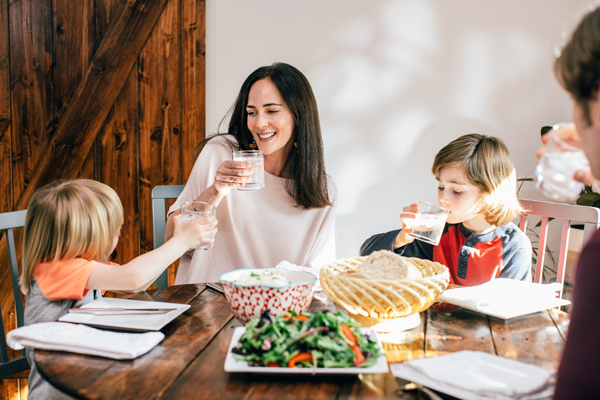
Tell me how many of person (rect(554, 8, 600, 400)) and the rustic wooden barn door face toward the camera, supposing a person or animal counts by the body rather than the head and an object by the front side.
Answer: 1

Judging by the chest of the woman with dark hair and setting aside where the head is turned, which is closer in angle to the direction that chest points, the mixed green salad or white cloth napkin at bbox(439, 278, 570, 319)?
the mixed green salad

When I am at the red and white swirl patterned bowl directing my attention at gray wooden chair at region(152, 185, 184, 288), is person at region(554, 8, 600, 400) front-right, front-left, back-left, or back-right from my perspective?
back-right

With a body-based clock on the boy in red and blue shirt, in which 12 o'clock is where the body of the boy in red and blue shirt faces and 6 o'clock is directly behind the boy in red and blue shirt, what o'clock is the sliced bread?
The sliced bread is roughly at 11 o'clock from the boy in red and blue shirt.

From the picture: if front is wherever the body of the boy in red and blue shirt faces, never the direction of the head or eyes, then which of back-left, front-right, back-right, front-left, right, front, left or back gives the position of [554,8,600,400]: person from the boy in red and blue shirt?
front-left

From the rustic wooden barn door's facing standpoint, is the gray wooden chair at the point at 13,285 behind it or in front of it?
in front

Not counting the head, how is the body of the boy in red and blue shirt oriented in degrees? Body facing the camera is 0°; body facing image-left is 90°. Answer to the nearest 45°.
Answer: approximately 45°

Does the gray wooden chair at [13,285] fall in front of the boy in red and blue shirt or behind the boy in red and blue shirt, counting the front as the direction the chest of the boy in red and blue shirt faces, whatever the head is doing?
in front

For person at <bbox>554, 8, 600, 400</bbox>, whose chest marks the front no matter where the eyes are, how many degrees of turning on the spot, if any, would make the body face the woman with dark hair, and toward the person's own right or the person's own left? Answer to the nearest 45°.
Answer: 0° — they already face them

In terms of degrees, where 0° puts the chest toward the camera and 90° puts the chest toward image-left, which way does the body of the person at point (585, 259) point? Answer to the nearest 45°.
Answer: approximately 135°

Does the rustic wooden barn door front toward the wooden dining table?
yes

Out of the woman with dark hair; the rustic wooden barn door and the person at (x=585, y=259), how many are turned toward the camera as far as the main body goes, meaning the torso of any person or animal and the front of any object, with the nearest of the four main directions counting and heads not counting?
2
